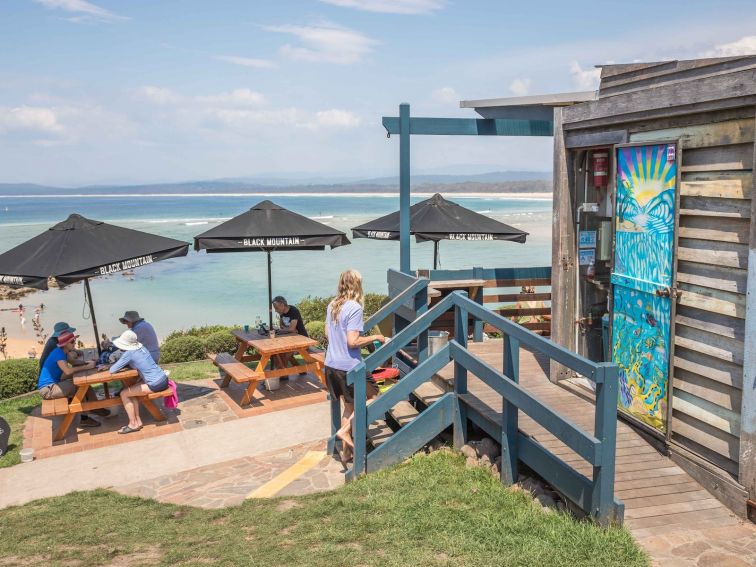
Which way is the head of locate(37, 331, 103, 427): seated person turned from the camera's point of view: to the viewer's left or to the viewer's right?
to the viewer's right

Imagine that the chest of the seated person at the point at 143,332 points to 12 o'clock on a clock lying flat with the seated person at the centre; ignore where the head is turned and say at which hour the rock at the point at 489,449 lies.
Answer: The rock is roughly at 8 o'clock from the seated person.

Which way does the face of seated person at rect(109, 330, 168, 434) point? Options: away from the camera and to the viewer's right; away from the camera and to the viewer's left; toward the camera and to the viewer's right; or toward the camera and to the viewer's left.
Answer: away from the camera and to the viewer's left

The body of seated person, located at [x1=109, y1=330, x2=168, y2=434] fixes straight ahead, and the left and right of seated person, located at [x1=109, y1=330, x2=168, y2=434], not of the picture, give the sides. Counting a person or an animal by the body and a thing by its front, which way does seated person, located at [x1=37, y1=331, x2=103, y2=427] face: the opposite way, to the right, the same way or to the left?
the opposite way

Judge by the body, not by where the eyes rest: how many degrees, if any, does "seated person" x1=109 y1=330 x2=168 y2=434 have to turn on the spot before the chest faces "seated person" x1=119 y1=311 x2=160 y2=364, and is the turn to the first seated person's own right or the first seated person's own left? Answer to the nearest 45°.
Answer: approximately 90° to the first seated person's own right

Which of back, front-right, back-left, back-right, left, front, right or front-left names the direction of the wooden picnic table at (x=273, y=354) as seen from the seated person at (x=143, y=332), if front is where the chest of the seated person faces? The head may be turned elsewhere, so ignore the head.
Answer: back

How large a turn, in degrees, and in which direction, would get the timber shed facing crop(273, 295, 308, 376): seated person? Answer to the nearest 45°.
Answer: approximately 90° to its right

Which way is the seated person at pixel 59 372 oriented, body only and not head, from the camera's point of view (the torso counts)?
to the viewer's right

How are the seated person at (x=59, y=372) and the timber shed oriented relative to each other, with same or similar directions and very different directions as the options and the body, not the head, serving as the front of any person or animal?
very different directions

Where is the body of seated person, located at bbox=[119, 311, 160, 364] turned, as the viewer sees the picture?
to the viewer's left

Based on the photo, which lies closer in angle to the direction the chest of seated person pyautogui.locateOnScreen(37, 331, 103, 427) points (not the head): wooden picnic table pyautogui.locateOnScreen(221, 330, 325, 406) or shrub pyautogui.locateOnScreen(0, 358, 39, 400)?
the wooden picnic table

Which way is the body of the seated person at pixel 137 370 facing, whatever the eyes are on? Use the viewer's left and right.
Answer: facing to the left of the viewer

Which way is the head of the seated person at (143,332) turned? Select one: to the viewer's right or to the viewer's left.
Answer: to the viewer's left
